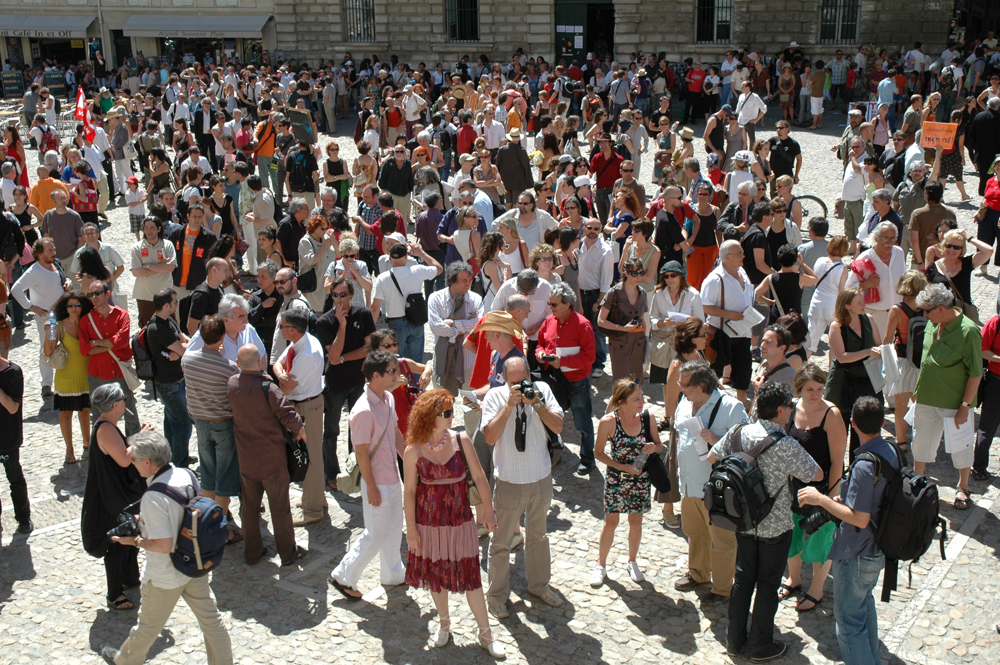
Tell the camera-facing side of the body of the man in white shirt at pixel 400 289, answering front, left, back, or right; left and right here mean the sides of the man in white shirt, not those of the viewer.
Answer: back

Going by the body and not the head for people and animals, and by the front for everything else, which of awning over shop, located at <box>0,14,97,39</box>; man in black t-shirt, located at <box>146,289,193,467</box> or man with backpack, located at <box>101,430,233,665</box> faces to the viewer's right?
the man in black t-shirt

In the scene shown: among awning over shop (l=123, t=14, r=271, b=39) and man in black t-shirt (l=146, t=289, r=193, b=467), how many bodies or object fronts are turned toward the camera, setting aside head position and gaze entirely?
1

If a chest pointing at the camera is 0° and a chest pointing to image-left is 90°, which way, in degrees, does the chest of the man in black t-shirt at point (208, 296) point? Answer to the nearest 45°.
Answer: approximately 315°

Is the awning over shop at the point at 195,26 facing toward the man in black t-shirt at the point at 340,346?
yes

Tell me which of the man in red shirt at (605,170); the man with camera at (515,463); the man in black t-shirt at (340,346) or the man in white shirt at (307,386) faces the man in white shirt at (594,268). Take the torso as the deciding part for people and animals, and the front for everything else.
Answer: the man in red shirt

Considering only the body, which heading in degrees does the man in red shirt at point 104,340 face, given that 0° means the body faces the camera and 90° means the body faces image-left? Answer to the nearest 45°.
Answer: approximately 0°

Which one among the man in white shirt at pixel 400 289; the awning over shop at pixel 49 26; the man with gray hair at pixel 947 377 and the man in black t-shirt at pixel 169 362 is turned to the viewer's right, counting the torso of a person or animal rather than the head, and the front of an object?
the man in black t-shirt

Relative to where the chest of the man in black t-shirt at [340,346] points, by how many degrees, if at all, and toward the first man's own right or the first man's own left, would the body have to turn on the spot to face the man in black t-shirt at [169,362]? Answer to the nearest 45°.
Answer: approximately 90° to the first man's own right

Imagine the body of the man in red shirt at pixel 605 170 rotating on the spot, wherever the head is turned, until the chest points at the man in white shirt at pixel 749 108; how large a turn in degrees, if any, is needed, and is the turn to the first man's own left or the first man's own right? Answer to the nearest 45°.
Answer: approximately 135° to the first man's own left

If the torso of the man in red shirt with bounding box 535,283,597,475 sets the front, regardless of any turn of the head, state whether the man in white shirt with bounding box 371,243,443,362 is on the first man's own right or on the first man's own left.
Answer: on the first man's own right
